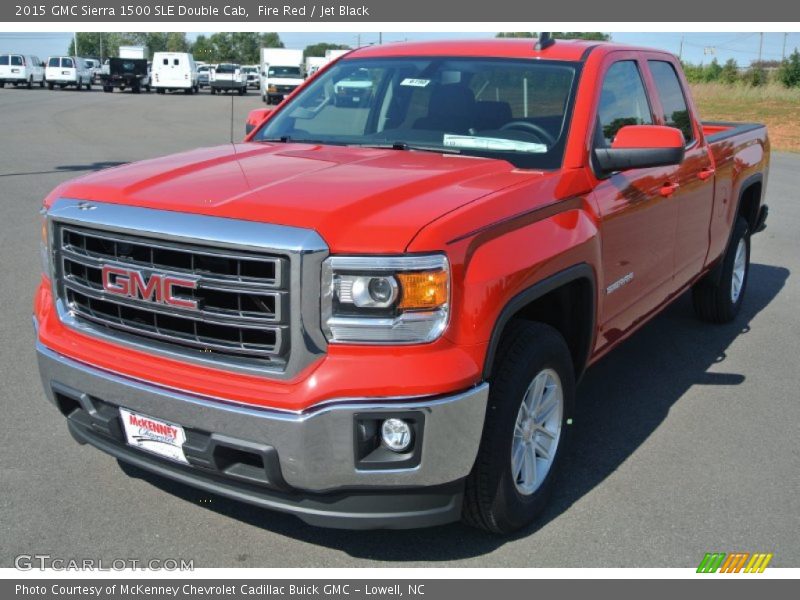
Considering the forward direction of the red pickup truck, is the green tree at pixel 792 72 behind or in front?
behind

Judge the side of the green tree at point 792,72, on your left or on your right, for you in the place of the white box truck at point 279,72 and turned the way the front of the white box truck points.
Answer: on your left

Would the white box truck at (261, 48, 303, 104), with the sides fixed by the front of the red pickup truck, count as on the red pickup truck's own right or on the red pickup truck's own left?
on the red pickup truck's own right

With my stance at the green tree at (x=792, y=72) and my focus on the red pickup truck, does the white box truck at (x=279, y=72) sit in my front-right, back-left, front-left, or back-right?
front-right

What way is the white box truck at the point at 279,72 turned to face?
toward the camera

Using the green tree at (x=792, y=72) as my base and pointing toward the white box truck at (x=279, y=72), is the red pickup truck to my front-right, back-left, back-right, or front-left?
front-left

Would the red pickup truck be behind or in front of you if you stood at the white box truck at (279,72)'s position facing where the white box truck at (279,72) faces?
in front

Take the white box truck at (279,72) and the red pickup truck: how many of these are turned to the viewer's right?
0

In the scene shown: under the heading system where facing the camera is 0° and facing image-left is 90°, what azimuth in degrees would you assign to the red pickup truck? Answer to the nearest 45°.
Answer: approximately 45°

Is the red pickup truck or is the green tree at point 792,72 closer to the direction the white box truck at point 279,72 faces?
the red pickup truck
